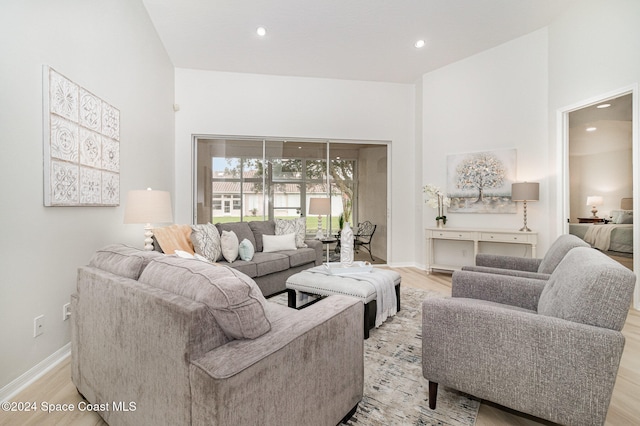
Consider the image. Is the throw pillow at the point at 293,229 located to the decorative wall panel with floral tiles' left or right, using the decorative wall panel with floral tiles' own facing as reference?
on its left

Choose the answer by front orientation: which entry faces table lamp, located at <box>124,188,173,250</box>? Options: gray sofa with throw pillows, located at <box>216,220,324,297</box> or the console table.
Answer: the console table

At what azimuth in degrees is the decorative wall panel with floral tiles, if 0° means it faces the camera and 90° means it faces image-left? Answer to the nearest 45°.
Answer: approximately 315°

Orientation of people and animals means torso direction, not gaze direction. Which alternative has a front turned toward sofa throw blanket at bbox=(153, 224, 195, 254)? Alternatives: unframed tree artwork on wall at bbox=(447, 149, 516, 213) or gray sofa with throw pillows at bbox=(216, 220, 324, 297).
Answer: the unframed tree artwork on wall

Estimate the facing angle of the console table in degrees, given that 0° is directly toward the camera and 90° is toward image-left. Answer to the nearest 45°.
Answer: approximately 45°

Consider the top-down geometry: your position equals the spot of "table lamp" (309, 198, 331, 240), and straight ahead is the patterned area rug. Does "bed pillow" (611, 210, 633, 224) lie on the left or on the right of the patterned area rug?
left

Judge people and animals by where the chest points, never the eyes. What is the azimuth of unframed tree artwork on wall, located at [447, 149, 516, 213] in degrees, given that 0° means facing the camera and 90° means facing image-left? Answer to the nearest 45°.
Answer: approximately 45°

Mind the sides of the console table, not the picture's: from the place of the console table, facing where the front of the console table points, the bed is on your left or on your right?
on your left

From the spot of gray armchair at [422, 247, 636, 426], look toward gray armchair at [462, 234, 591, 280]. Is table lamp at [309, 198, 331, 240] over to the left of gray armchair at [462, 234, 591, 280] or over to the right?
left

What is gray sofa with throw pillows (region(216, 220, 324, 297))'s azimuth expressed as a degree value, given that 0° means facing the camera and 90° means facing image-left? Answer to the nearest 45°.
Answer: approximately 315°

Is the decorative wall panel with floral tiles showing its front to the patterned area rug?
yes
